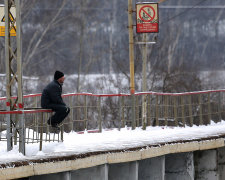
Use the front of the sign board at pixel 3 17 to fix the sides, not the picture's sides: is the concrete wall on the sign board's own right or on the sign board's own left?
on the sign board's own left

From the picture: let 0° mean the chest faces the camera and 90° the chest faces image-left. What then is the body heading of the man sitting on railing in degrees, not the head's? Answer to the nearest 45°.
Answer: approximately 270°

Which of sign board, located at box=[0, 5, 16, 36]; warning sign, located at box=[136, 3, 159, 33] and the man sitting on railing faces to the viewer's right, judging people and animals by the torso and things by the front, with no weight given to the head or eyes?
the man sitting on railing

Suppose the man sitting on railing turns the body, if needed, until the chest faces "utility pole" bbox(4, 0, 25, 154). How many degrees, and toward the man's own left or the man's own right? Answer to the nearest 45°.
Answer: approximately 135° to the man's own right

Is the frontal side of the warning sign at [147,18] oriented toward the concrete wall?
yes

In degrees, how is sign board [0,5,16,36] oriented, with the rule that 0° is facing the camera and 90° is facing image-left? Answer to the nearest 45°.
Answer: approximately 0°

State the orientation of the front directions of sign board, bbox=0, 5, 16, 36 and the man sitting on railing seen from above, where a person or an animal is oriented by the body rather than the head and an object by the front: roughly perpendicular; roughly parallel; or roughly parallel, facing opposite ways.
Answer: roughly perpendicular

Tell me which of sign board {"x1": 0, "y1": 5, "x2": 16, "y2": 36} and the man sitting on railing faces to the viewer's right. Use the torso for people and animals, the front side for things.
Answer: the man sitting on railing

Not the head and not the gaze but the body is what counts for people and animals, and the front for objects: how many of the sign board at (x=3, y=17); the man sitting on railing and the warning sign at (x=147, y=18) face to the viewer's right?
1
